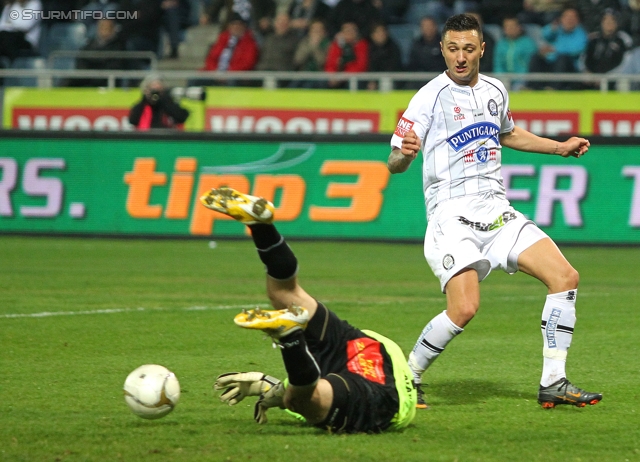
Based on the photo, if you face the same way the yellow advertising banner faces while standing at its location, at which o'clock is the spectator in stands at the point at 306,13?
The spectator in stands is roughly at 6 o'clock from the yellow advertising banner.

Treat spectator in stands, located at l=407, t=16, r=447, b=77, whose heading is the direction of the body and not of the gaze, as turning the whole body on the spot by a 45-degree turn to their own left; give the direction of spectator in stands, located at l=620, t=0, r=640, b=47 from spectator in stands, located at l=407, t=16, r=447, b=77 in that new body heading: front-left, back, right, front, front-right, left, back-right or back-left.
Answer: front-left

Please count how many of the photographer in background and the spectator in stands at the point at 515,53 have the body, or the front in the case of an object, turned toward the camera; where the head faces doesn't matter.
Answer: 2

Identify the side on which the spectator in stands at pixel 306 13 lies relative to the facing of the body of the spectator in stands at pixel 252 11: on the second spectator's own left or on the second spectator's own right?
on the second spectator's own left

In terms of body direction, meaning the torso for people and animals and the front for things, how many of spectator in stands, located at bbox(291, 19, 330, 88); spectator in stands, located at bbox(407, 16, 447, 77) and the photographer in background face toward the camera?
3

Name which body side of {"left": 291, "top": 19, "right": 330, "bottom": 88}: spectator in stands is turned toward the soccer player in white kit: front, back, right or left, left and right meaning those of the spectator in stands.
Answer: front

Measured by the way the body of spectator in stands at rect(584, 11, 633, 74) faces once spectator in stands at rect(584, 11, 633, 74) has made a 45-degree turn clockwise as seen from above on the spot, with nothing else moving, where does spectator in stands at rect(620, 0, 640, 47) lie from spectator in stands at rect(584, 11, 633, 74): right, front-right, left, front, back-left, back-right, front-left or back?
back

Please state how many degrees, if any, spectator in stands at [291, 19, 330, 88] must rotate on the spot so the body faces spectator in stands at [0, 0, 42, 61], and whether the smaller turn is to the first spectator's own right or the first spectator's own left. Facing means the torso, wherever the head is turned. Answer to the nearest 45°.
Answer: approximately 135° to the first spectator's own right
